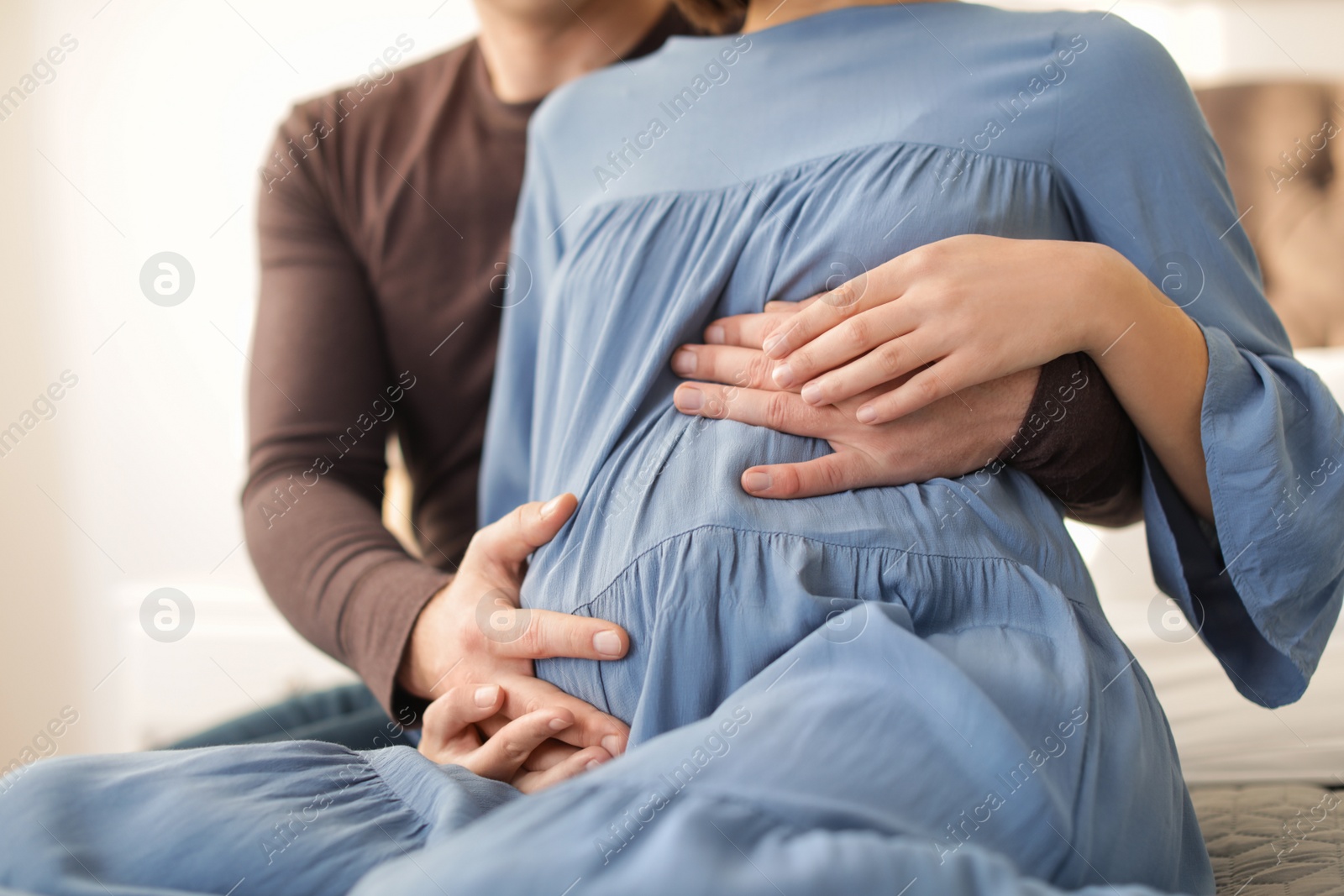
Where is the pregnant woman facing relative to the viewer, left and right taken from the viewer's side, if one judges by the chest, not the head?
facing the viewer and to the left of the viewer
